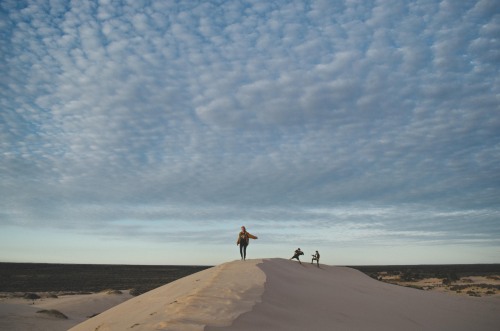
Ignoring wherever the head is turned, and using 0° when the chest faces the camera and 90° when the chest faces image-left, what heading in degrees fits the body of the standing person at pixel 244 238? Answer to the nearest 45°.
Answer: approximately 0°
